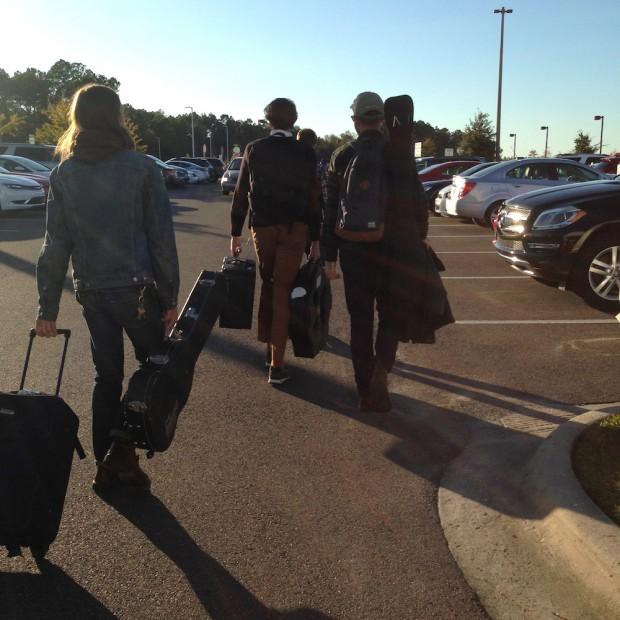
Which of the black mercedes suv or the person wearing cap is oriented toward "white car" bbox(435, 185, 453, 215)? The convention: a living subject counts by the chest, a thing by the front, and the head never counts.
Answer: the person wearing cap

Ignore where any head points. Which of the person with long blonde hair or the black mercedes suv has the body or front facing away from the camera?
the person with long blonde hair

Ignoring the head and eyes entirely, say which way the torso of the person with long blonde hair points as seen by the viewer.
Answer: away from the camera

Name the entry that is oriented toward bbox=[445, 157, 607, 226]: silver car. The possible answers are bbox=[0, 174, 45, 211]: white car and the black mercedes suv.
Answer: the white car

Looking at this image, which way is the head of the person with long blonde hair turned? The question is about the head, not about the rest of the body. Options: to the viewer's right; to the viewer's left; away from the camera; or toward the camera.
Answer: away from the camera

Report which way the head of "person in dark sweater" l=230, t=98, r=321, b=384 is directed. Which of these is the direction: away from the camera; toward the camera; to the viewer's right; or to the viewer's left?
away from the camera

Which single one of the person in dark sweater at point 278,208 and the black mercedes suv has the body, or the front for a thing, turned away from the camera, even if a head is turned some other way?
the person in dark sweater

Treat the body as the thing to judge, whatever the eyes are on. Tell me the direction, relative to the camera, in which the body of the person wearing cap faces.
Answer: away from the camera

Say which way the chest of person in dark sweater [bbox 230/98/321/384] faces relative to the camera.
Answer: away from the camera

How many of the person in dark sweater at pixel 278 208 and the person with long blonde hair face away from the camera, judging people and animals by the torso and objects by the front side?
2

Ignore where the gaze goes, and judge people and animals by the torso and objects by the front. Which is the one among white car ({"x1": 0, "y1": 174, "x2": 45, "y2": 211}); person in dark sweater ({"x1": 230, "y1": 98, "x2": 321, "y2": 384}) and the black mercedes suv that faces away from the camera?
the person in dark sweater

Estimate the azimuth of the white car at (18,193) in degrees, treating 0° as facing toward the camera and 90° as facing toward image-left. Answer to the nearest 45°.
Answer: approximately 315°

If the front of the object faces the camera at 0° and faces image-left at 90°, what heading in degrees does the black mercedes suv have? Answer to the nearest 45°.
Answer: approximately 45°

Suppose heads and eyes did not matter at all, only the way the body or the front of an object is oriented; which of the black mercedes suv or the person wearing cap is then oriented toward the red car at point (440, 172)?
the person wearing cap

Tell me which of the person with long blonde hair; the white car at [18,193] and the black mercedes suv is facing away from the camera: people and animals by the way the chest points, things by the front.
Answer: the person with long blonde hair
